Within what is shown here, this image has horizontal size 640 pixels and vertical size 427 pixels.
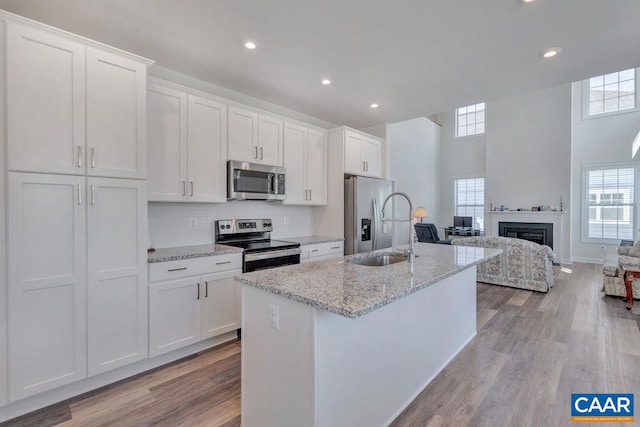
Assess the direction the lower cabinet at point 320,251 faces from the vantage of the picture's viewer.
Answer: facing the viewer and to the right of the viewer

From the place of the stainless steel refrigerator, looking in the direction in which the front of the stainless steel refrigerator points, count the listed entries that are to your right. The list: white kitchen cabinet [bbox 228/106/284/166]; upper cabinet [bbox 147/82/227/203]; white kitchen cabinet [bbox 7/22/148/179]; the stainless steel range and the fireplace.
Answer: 4

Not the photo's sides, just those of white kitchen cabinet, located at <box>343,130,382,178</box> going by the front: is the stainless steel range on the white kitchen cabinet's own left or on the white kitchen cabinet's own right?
on the white kitchen cabinet's own right

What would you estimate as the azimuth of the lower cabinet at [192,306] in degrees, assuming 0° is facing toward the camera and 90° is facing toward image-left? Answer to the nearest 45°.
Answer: approximately 315°

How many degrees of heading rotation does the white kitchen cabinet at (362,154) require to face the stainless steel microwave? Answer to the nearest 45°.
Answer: approximately 90° to its right

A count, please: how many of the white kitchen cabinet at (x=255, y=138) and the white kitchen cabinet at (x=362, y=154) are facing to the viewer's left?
0

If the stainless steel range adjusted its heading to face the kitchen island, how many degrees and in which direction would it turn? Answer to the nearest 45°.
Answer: approximately 45° to its right

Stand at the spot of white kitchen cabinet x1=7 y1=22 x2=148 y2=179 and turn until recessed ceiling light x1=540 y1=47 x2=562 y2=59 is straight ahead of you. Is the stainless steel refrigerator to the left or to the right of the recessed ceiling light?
left

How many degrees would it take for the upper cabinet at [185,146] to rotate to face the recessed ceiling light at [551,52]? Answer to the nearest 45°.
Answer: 0° — it already faces it

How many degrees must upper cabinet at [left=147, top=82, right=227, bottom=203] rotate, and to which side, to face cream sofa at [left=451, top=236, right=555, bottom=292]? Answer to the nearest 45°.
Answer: approximately 45° to its left

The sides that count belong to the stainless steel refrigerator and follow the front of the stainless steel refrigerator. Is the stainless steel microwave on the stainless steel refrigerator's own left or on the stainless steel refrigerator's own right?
on the stainless steel refrigerator's own right
